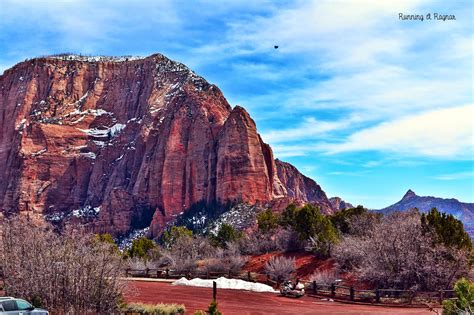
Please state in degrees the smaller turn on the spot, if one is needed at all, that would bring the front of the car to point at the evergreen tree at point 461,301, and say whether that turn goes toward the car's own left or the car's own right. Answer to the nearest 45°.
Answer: approximately 45° to the car's own right

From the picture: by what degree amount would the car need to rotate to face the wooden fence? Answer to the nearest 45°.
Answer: approximately 45° to its left

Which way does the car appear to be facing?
to the viewer's right

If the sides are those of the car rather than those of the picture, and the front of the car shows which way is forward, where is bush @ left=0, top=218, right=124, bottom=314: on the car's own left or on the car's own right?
on the car's own left

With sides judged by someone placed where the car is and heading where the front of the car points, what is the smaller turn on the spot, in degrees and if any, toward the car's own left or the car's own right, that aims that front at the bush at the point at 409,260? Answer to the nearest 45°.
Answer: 0° — it already faces it

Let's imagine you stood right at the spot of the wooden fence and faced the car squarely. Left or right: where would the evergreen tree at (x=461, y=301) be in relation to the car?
left
